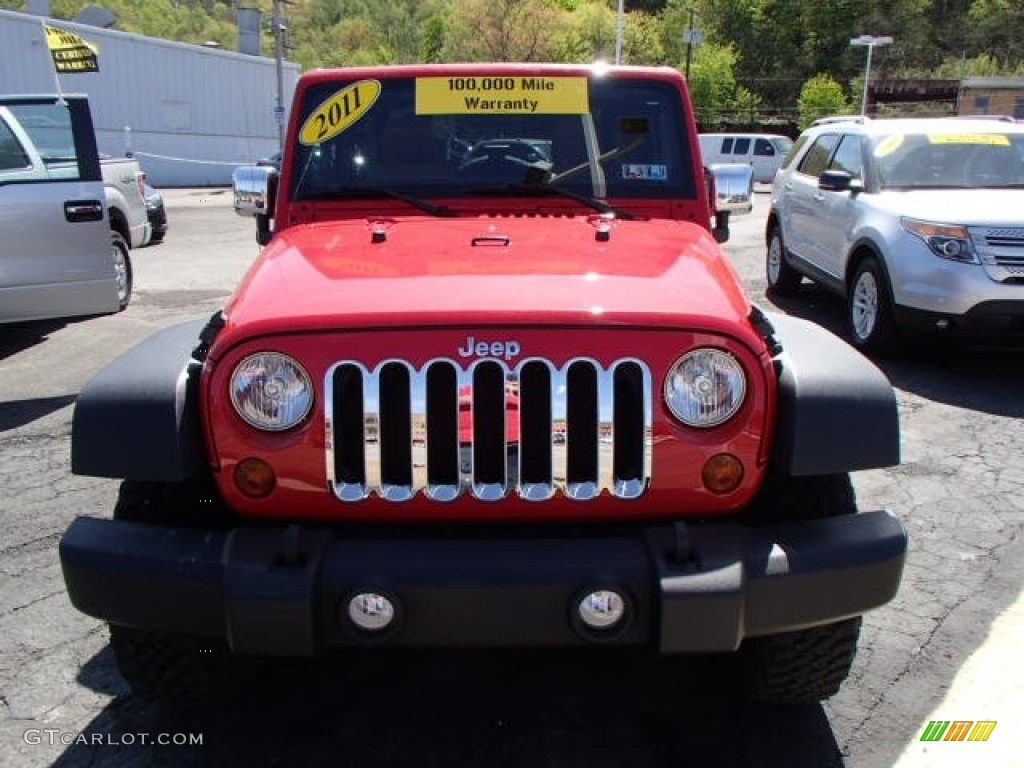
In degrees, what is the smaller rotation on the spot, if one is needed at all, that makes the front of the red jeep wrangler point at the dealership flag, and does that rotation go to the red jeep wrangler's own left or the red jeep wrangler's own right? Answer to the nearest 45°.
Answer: approximately 135° to the red jeep wrangler's own right

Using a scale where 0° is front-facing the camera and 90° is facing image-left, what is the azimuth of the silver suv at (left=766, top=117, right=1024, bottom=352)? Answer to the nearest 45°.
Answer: approximately 315°

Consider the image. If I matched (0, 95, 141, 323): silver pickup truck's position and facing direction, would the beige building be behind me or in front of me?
behind

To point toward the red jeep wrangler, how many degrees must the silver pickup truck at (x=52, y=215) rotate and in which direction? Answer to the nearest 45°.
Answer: approximately 45° to its left

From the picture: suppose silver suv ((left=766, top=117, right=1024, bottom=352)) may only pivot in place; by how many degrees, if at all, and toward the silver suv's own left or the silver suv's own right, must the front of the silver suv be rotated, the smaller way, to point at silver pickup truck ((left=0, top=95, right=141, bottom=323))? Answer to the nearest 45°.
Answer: approximately 90° to the silver suv's own right

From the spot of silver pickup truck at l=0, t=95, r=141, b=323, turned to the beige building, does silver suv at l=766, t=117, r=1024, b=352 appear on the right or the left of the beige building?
right

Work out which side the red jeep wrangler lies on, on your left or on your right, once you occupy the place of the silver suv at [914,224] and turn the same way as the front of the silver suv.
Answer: on your right

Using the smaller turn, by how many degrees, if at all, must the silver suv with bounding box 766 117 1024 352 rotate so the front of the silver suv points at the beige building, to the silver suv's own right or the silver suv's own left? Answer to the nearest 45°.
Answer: approximately 135° to the silver suv's own left

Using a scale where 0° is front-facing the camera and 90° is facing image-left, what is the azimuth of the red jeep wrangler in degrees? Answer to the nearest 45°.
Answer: approximately 0°

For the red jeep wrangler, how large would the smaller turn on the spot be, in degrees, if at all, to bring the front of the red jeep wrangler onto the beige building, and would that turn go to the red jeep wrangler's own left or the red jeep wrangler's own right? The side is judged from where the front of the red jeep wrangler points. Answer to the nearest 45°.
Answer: approximately 135° to the red jeep wrangler's own left
